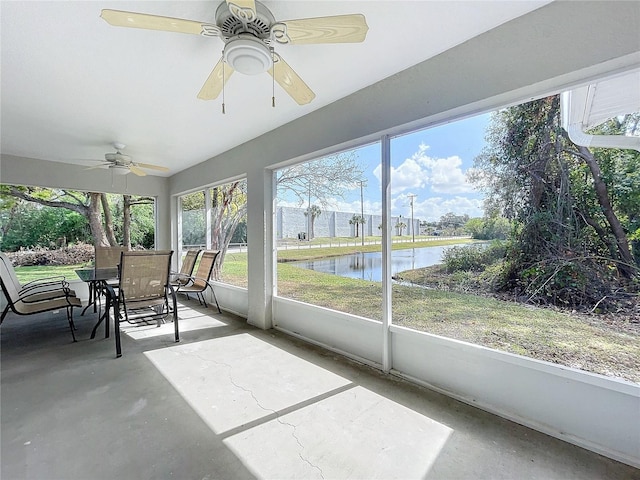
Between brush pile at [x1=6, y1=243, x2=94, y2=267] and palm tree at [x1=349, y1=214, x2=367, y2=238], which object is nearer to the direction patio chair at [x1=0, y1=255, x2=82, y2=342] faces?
the palm tree

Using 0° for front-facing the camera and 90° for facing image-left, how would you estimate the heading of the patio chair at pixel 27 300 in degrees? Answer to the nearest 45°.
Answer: approximately 270°

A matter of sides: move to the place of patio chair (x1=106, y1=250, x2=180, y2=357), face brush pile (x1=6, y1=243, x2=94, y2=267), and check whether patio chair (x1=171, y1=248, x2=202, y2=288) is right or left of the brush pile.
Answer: right

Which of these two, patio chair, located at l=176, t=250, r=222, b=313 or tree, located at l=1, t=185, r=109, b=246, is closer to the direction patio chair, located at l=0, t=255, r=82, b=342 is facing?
the patio chair

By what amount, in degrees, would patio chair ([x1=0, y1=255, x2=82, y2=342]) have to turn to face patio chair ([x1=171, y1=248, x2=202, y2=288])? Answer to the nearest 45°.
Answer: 0° — it already faces it
